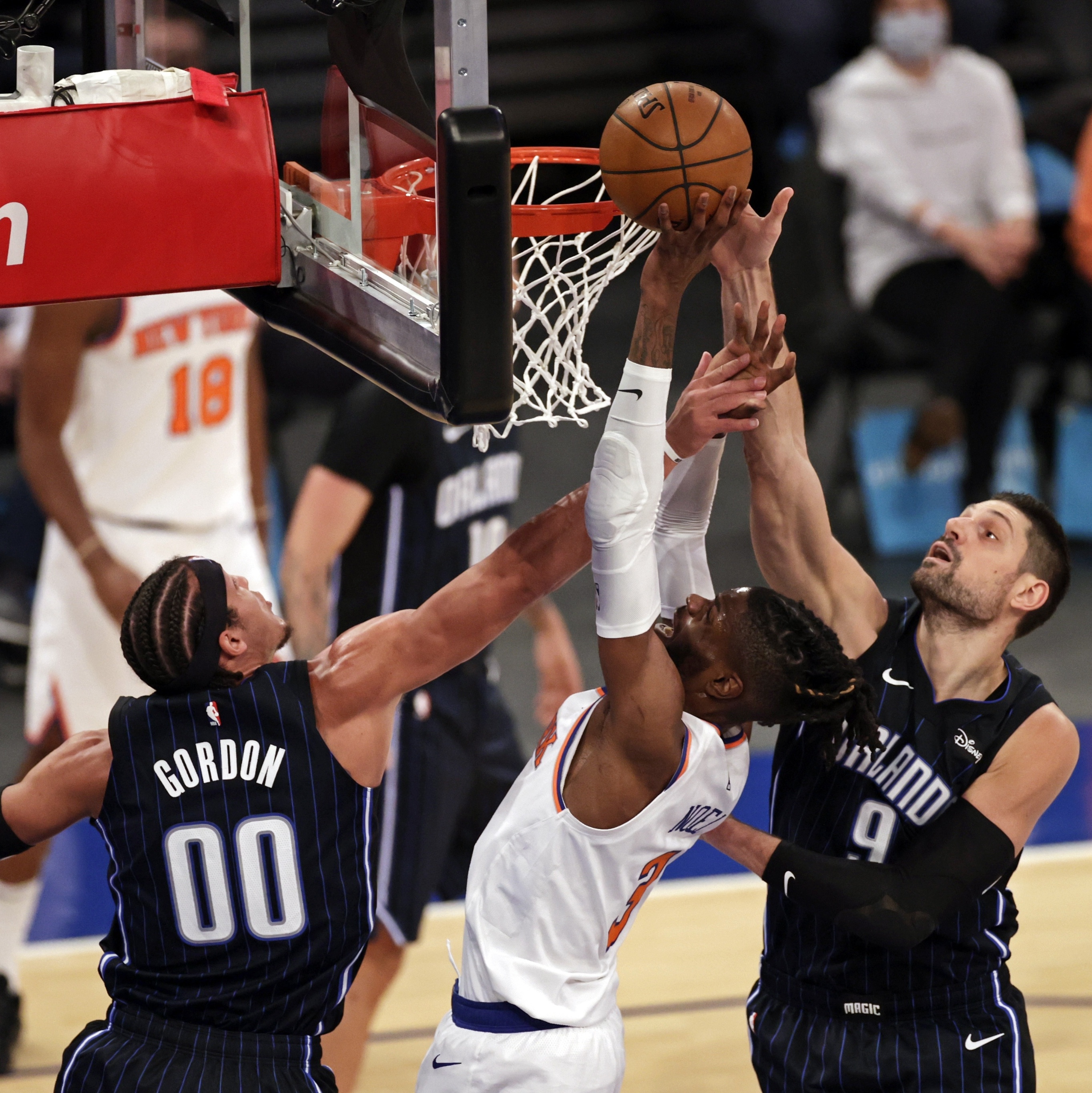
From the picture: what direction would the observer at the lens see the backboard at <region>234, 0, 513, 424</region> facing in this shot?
facing away from the viewer and to the right of the viewer

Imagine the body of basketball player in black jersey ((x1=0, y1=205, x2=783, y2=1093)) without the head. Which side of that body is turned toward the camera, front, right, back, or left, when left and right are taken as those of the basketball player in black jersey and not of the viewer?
back

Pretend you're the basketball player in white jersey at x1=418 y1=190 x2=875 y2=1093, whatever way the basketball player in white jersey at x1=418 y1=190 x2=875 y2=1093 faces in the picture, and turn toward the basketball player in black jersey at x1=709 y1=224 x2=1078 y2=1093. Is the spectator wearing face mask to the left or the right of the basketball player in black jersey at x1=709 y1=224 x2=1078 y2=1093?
left

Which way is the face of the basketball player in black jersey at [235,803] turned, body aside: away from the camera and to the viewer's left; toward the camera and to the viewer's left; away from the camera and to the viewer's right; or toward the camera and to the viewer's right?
away from the camera and to the viewer's right

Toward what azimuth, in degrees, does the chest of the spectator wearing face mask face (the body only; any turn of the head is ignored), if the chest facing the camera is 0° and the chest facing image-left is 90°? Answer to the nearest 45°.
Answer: approximately 0°
